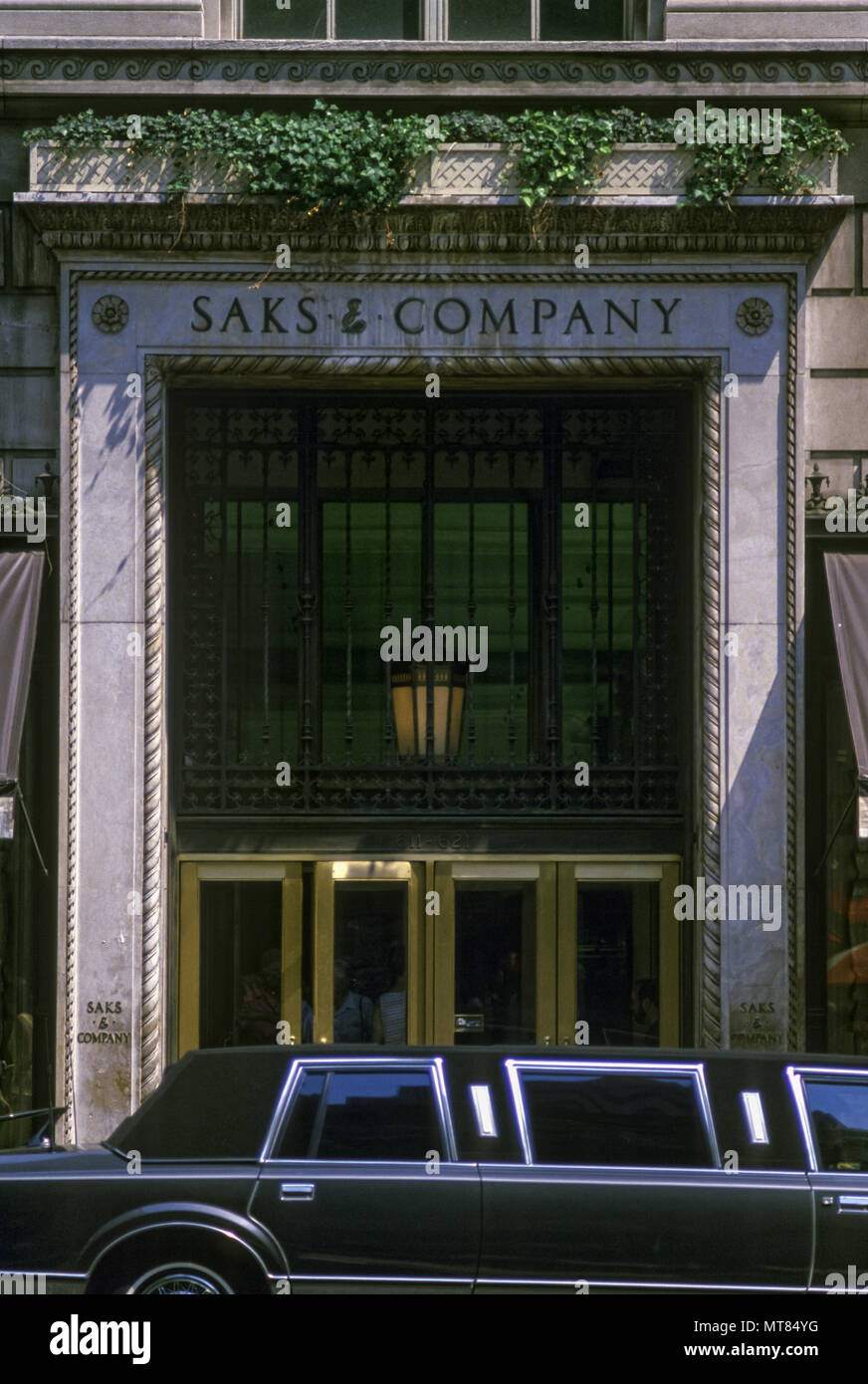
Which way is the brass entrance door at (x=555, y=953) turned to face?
toward the camera

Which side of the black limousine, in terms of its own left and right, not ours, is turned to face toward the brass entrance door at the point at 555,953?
left

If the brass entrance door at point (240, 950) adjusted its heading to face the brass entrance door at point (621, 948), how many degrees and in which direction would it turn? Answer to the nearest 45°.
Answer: approximately 90° to its left

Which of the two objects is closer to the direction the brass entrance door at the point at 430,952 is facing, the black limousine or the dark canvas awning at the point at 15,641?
the black limousine

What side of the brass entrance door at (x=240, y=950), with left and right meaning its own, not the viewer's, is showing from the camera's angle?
front

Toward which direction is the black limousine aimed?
to the viewer's right

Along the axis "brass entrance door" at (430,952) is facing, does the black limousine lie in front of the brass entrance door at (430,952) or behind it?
in front

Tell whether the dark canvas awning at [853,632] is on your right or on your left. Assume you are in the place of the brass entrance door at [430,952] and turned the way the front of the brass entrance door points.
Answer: on your left

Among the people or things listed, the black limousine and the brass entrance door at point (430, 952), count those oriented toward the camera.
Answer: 1

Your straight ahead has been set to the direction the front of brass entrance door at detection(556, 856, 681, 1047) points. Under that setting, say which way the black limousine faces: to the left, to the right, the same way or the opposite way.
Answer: to the left
